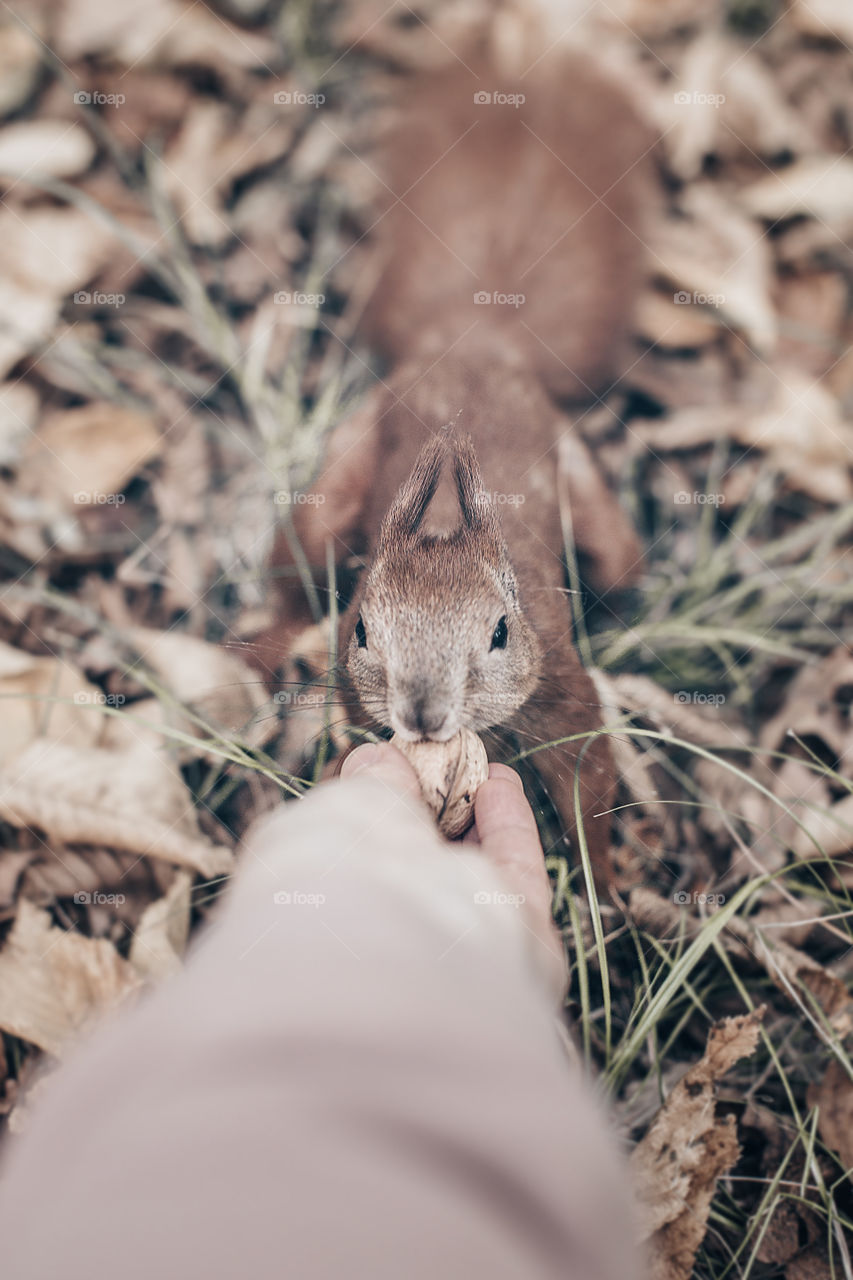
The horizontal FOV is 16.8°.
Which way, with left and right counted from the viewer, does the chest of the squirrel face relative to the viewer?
facing the viewer

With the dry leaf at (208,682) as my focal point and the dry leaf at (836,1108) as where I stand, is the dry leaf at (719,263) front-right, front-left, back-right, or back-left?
front-right

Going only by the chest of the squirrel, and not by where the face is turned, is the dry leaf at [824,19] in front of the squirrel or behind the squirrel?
behind

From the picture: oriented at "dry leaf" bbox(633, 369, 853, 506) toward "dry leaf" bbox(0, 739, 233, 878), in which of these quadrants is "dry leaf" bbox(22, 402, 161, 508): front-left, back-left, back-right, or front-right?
front-right

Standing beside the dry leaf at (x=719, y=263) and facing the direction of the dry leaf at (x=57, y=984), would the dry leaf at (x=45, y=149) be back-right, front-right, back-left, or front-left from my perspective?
front-right
